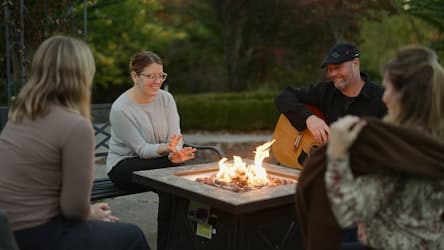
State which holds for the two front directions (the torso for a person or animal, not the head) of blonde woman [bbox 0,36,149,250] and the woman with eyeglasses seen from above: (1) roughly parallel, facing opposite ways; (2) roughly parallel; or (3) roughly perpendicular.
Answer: roughly perpendicular

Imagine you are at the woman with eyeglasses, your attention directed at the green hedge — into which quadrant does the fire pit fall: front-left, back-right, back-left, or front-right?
back-right

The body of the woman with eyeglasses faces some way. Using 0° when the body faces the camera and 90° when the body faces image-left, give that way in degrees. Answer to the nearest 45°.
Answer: approximately 315°

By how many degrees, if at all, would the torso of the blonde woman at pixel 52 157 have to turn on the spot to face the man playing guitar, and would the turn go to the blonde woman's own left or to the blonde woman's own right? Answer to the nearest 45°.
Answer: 0° — they already face them

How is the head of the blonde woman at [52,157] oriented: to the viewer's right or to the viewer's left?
to the viewer's right

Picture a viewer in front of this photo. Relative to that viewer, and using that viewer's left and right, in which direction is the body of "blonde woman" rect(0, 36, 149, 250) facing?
facing away from the viewer and to the right of the viewer

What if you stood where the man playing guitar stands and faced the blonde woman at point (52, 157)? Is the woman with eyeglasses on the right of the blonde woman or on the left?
right

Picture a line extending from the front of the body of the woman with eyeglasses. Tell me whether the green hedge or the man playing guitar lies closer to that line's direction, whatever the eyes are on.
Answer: the man playing guitar

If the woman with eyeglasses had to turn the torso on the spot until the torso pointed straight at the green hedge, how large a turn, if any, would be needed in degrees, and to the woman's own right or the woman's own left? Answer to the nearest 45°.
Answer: approximately 135° to the woman's own left
